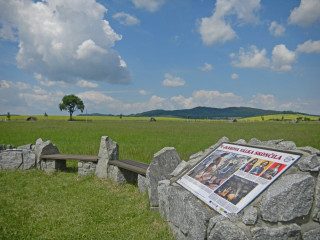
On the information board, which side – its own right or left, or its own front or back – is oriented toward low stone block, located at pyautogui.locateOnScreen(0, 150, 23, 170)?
right

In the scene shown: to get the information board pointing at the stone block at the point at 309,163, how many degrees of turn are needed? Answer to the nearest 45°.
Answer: approximately 135° to its left

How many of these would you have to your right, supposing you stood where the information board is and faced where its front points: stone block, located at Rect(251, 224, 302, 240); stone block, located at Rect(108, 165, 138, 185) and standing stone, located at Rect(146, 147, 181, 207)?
2

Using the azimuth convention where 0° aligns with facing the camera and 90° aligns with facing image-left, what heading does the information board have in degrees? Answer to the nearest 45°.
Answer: approximately 45°

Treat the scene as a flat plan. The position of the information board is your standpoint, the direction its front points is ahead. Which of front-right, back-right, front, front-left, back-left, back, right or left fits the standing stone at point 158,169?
right

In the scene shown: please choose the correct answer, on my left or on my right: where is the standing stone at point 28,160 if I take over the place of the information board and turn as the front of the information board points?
on my right

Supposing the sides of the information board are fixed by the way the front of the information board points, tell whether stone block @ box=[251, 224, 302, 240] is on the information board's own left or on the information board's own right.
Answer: on the information board's own left

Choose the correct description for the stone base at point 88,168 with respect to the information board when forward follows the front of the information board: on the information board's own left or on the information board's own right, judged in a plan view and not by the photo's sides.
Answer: on the information board's own right

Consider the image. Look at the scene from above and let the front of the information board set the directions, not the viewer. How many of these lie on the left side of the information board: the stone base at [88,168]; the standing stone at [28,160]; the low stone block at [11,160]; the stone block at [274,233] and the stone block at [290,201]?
2

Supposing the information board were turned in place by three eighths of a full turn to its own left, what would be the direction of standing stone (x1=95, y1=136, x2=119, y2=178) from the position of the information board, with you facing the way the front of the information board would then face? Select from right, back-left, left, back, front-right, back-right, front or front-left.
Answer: back-left

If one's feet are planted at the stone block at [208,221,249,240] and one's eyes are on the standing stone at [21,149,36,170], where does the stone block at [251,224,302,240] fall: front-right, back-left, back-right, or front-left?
back-right
